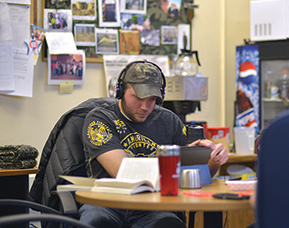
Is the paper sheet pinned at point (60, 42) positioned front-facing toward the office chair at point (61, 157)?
yes

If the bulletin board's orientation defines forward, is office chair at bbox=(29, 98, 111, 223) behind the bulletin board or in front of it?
in front

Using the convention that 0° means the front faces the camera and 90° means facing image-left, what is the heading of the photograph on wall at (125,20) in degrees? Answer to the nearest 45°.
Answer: approximately 0°

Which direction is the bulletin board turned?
toward the camera

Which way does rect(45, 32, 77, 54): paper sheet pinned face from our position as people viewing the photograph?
facing the viewer

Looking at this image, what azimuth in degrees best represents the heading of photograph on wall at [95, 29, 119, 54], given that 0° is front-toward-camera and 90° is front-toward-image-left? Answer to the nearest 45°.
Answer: approximately 0°

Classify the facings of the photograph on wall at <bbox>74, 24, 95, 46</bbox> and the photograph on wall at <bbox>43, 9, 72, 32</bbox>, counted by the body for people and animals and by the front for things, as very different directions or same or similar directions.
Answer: same or similar directions

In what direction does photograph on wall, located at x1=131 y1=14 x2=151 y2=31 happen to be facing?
toward the camera

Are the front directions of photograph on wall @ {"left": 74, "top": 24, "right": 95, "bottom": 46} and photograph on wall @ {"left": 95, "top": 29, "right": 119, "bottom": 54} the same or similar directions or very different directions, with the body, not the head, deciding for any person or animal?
same or similar directions

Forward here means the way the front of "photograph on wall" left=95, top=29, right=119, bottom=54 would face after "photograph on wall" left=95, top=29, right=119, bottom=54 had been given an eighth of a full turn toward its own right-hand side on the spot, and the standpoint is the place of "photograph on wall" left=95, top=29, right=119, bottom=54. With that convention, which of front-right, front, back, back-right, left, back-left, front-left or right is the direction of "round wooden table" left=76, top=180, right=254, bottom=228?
front-left
